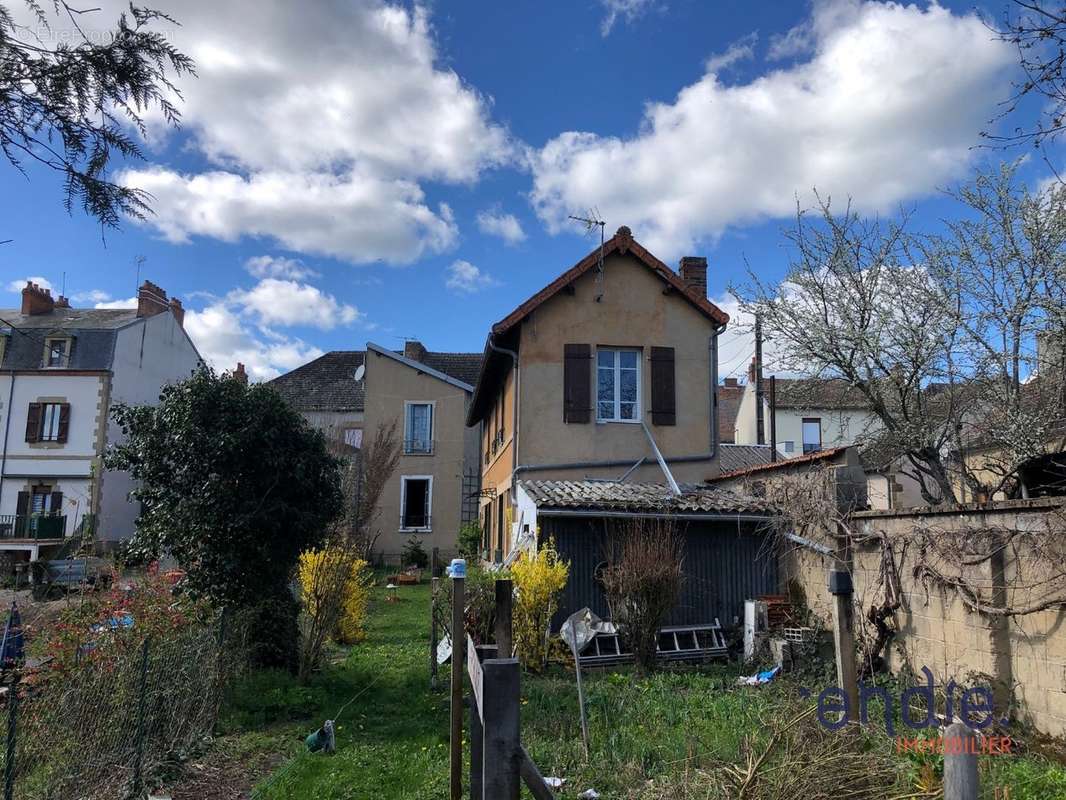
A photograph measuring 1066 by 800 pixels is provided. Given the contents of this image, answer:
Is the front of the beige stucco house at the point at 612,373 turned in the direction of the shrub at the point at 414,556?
no

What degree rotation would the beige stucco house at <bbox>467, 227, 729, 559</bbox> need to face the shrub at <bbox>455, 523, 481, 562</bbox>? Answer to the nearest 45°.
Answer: approximately 45° to its right

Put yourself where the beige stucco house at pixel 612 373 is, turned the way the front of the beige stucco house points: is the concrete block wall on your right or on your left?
on your left

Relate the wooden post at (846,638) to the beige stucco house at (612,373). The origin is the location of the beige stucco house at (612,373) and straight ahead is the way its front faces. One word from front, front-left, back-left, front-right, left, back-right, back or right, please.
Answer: left
